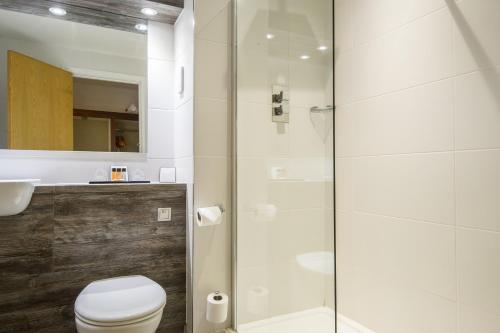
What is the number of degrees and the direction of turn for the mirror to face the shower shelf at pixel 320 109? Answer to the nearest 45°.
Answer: approximately 45° to its left

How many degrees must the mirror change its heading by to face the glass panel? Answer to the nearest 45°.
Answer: approximately 45° to its left

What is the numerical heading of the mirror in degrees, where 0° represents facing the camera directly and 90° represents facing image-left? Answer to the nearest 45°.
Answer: approximately 0°

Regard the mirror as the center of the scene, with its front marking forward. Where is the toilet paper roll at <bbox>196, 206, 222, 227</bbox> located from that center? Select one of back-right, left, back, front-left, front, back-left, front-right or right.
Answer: front-left
